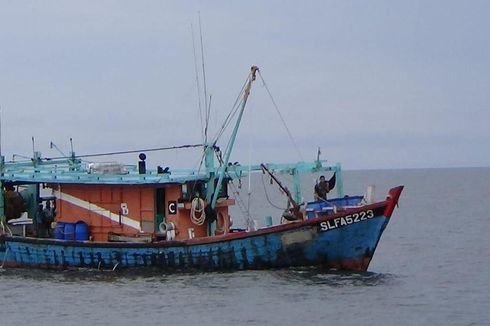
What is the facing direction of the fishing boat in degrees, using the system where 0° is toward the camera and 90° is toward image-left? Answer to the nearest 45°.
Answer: approximately 270°
